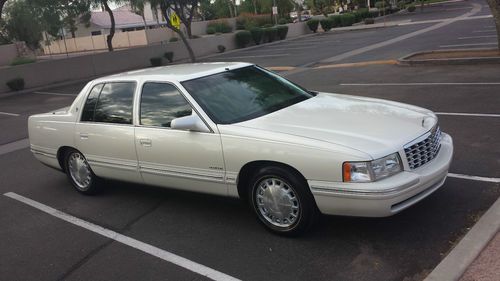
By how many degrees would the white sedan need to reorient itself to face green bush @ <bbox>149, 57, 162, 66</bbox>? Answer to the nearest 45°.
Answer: approximately 135° to its left

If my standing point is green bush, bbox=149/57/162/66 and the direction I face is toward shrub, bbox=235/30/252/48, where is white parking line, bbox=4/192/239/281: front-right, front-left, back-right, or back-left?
back-right

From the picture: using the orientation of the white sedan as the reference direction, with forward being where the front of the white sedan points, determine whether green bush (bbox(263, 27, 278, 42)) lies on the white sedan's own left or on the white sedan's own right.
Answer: on the white sedan's own left

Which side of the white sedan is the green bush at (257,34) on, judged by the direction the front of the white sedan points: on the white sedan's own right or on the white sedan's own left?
on the white sedan's own left

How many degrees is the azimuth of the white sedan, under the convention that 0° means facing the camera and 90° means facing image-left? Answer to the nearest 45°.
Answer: approximately 315°

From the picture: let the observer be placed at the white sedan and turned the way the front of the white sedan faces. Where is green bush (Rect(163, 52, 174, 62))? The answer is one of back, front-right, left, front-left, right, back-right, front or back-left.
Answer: back-left

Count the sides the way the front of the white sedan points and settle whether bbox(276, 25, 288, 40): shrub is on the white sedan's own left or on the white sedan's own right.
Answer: on the white sedan's own left

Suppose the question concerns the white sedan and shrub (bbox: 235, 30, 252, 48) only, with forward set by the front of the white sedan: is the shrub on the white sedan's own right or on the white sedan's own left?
on the white sedan's own left

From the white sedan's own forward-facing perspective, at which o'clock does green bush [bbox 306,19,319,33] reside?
The green bush is roughly at 8 o'clock from the white sedan.

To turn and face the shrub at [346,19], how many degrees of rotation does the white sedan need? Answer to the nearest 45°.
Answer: approximately 135° to its left

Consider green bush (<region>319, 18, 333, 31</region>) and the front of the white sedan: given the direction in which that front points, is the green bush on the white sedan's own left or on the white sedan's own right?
on the white sedan's own left
